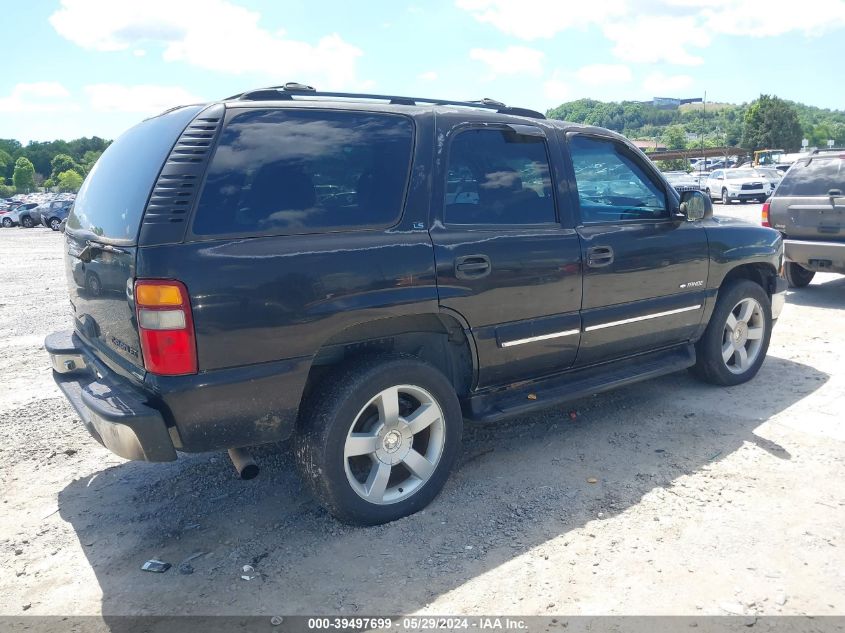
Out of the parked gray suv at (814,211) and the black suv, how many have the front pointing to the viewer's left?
0

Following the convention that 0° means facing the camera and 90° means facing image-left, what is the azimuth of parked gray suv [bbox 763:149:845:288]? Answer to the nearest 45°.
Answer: approximately 180°

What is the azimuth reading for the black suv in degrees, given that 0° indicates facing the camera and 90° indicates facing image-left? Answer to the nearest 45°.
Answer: approximately 225°

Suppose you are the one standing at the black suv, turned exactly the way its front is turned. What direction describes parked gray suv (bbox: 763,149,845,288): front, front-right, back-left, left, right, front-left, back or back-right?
front

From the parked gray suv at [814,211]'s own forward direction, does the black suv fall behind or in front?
behind
